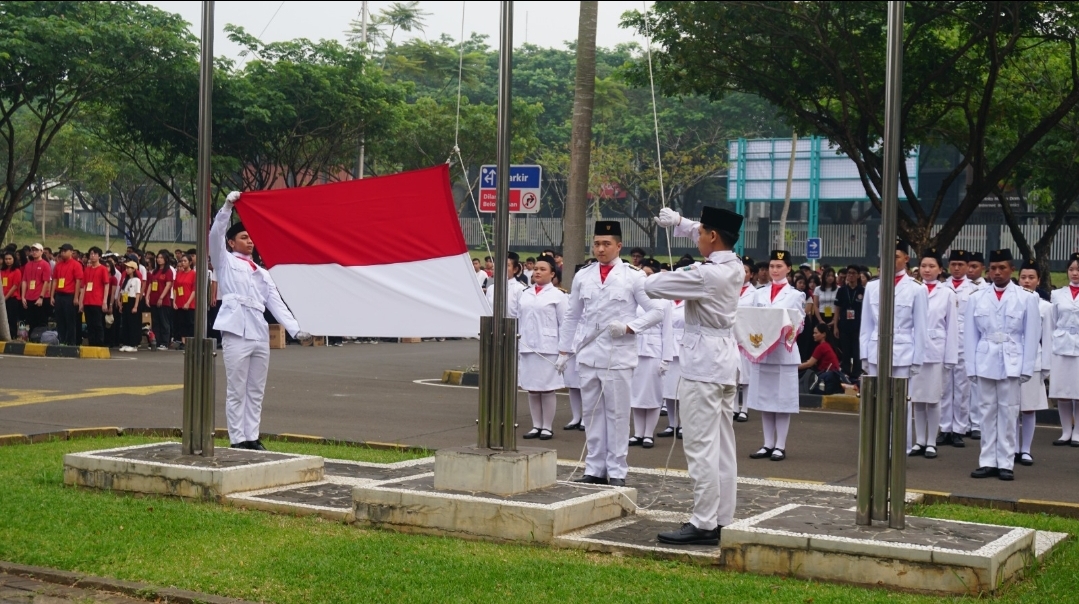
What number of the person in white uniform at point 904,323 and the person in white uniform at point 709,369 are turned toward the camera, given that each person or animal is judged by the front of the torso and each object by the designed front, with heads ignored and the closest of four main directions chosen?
1

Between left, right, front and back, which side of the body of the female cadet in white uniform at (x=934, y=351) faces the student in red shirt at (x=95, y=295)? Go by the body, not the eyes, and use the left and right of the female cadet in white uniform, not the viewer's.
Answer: right

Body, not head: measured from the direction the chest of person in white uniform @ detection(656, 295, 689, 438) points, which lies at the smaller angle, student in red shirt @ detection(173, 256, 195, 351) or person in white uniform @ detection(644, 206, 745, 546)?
the person in white uniform

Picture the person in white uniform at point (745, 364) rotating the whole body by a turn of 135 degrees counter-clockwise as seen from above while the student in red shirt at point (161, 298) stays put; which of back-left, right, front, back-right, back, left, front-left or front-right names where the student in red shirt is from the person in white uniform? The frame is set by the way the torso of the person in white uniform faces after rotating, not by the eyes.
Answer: back-left

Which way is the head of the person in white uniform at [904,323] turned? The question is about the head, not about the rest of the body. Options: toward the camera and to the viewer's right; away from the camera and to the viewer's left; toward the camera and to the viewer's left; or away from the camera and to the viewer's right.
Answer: toward the camera and to the viewer's left

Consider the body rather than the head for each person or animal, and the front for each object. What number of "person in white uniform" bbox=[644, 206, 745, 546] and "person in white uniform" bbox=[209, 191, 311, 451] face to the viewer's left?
1

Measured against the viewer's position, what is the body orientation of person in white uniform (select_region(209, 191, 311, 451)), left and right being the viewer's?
facing the viewer and to the right of the viewer

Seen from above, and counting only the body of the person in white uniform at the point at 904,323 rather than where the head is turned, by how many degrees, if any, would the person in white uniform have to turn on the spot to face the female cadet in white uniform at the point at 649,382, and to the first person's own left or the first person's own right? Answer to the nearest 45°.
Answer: approximately 90° to the first person's own right

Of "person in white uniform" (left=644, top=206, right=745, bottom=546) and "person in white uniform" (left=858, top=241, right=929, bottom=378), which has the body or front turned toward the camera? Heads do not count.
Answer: "person in white uniform" (left=858, top=241, right=929, bottom=378)

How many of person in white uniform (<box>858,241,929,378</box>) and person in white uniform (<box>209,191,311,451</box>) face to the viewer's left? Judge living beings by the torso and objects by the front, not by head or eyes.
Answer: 0

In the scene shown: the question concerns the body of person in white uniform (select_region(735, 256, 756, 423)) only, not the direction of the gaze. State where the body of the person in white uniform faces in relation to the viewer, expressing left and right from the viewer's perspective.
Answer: facing the viewer and to the left of the viewer

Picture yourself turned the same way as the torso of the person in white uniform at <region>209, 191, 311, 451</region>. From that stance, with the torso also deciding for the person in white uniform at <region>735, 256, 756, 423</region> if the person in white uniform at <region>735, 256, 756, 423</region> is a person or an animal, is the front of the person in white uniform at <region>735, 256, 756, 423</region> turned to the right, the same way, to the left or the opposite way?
to the right

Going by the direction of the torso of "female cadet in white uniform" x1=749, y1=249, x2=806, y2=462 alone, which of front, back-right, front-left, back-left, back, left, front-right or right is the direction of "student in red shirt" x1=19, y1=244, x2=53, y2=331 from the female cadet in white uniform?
right

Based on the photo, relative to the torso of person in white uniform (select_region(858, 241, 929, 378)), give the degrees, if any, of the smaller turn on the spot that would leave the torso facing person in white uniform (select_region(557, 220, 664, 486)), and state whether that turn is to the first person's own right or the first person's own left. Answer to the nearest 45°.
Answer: approximately 45° to the first person's own right

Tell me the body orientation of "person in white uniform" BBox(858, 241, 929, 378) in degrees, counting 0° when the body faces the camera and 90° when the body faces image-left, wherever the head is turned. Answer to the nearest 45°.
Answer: approximately 0°

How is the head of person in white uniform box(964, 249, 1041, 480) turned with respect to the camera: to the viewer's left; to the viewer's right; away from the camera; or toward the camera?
toward the camera
